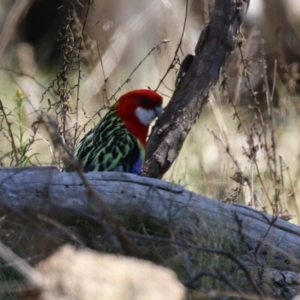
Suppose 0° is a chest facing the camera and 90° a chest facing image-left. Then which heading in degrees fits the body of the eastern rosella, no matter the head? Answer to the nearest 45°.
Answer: approximately 270°

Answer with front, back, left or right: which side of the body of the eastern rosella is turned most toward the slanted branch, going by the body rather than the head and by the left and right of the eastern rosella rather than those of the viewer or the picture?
front
